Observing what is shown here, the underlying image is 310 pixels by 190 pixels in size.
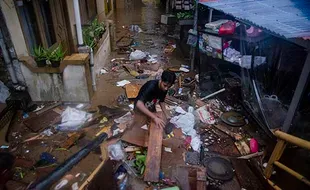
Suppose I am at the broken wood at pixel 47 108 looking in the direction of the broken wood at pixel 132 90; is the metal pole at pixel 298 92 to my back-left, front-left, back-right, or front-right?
front-right

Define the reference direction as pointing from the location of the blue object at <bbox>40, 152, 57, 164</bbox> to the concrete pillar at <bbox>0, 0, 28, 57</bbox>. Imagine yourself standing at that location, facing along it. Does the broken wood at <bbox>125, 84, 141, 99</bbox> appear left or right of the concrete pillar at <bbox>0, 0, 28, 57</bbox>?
right

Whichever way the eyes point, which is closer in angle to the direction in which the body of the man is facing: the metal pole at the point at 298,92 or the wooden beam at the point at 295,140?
the wooden beam

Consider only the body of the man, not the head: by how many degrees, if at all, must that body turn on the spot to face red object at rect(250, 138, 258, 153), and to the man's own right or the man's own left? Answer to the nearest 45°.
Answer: approximately 45° to the man's own left

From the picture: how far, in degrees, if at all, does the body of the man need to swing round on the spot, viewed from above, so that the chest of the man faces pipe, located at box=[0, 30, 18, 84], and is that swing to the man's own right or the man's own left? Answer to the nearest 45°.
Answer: approximately 135° to the man's own right

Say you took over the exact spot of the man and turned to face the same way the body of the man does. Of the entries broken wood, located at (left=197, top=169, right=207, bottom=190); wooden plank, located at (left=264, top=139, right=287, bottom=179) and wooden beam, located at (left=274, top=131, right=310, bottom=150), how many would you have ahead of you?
3

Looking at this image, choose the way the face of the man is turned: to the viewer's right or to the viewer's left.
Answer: to the viewer's right

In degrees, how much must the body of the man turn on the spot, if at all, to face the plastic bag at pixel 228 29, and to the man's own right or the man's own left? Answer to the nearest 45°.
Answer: approximately 90° to the man's own left

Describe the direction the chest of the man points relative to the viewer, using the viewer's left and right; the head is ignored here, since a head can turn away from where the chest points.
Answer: facing the viewer and to the right of the viewer

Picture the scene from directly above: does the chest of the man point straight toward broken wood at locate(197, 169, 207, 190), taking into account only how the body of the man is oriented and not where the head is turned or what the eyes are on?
yes

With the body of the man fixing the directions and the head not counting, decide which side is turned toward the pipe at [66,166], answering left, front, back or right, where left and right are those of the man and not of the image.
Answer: right

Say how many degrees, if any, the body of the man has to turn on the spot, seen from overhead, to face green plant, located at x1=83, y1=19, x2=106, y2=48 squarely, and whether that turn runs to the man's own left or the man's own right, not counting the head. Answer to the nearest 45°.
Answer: approximately 180°
